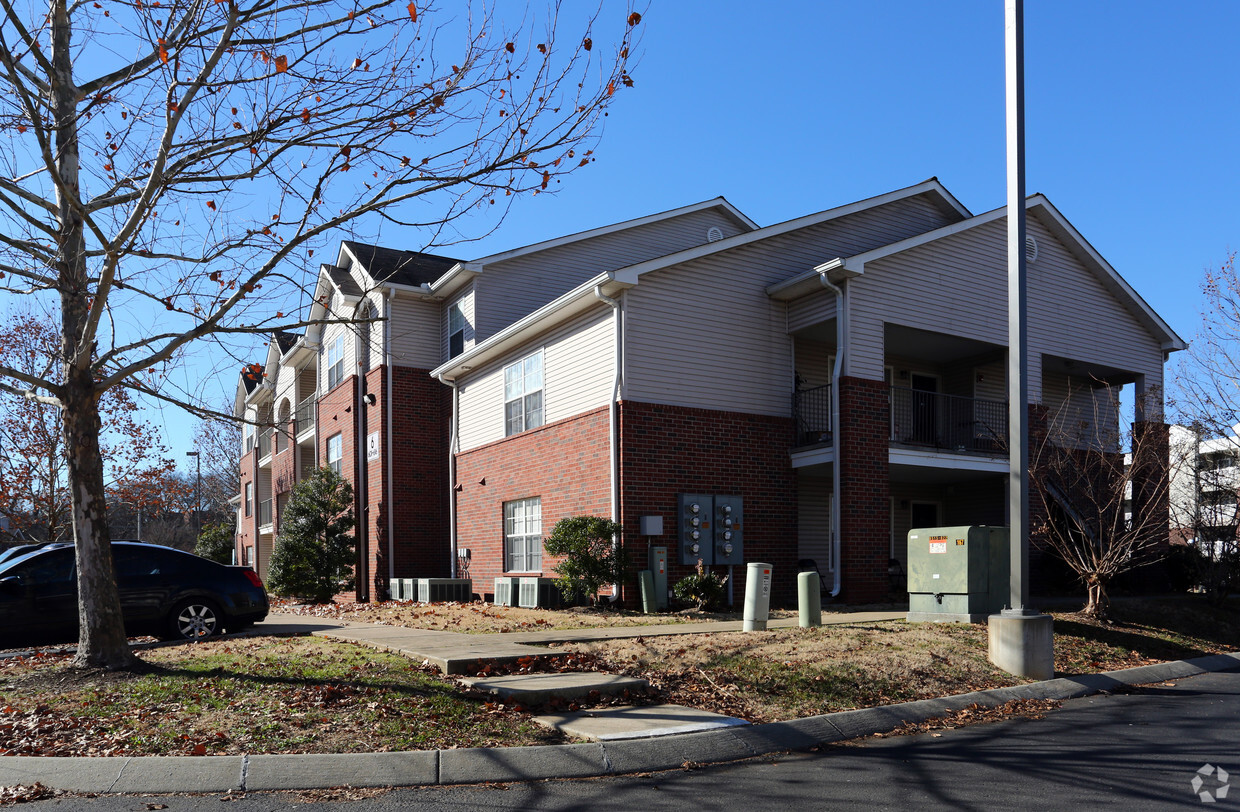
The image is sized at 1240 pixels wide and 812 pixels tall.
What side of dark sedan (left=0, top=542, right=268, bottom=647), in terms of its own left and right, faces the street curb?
left

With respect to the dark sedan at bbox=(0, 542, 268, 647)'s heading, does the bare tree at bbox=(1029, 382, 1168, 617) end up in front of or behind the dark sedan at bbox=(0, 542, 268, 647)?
behind

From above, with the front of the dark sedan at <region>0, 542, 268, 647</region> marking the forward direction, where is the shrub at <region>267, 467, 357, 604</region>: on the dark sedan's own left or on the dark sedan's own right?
on the dark sedan's own right

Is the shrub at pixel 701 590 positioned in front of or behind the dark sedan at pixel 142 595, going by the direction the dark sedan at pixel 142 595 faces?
behind

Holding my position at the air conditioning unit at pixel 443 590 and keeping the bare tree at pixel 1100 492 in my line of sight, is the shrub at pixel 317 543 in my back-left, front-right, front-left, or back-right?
back-left

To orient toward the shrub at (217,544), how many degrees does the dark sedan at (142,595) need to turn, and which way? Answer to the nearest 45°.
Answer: approximately 90° to its right

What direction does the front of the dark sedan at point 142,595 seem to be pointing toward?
to the viewer's left
